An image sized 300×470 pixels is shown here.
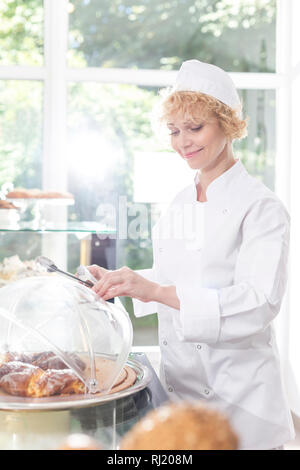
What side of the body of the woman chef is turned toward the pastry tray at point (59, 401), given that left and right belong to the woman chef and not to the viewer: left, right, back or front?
front

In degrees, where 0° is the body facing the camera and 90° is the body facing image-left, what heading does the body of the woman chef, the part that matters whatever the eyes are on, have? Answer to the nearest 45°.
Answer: approximately 45°

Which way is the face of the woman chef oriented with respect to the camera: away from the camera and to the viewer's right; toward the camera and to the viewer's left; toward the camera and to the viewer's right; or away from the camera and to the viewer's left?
toward the camera and to the viewer's left

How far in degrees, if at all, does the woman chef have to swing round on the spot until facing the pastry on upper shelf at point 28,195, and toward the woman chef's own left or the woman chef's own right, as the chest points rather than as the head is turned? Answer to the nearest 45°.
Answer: approximately 90° to the woman chef's own right

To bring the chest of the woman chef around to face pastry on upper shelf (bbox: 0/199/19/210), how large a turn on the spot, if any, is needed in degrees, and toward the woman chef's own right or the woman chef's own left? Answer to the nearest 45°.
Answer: approximately 90° to the woman chef's own right

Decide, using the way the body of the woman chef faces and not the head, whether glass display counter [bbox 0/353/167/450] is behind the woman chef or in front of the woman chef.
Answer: in front

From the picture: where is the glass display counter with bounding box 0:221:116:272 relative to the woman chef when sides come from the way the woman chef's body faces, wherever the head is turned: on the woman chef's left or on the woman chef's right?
on the woman chef's right
